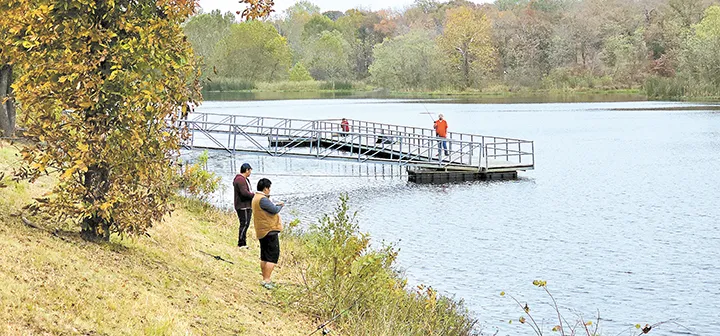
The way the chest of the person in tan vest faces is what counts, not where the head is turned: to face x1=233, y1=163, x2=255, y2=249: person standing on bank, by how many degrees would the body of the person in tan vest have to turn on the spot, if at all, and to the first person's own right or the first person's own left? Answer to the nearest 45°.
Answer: approximately 90° to the first person's own left

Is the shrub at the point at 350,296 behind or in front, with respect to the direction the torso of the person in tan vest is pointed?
in front

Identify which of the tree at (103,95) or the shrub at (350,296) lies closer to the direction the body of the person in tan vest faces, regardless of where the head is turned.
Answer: the shrub

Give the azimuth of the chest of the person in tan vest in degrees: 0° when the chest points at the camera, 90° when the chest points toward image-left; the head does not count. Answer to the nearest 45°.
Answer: approximately 270°

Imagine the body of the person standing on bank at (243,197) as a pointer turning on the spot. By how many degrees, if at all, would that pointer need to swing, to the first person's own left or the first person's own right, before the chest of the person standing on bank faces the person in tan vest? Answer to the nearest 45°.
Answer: approximately 90° to the first person's own right

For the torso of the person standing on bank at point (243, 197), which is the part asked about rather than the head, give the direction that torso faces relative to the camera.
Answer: to the viewer's right

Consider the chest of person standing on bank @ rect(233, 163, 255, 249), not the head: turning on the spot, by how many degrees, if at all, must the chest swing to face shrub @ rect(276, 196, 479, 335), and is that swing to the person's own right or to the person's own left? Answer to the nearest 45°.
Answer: approximately 90° to the person's own right

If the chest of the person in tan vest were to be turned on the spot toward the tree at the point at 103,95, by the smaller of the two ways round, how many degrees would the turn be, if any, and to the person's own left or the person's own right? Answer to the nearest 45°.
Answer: approximately 180°

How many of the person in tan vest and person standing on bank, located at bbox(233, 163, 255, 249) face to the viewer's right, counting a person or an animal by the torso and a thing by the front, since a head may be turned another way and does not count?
2
